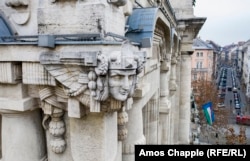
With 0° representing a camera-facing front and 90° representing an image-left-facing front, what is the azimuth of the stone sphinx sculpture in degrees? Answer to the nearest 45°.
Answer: approximately 315°

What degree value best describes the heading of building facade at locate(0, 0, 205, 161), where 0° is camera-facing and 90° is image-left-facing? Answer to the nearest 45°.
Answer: approximately 315°
